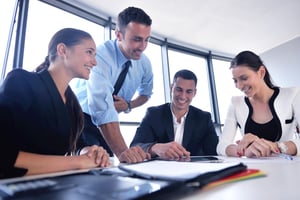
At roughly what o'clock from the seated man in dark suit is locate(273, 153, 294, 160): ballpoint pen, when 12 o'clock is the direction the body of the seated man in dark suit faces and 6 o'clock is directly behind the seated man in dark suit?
The ballpoint pen is roughly at 11 o'clock from the seated man in dark suit.

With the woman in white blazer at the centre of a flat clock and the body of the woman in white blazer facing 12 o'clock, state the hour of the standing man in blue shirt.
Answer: The standing man in blue shirt is roughly at 1 o'clock from the woman in white blazer.

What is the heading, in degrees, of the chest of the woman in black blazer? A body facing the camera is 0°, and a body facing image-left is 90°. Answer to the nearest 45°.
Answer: approximately 315°
